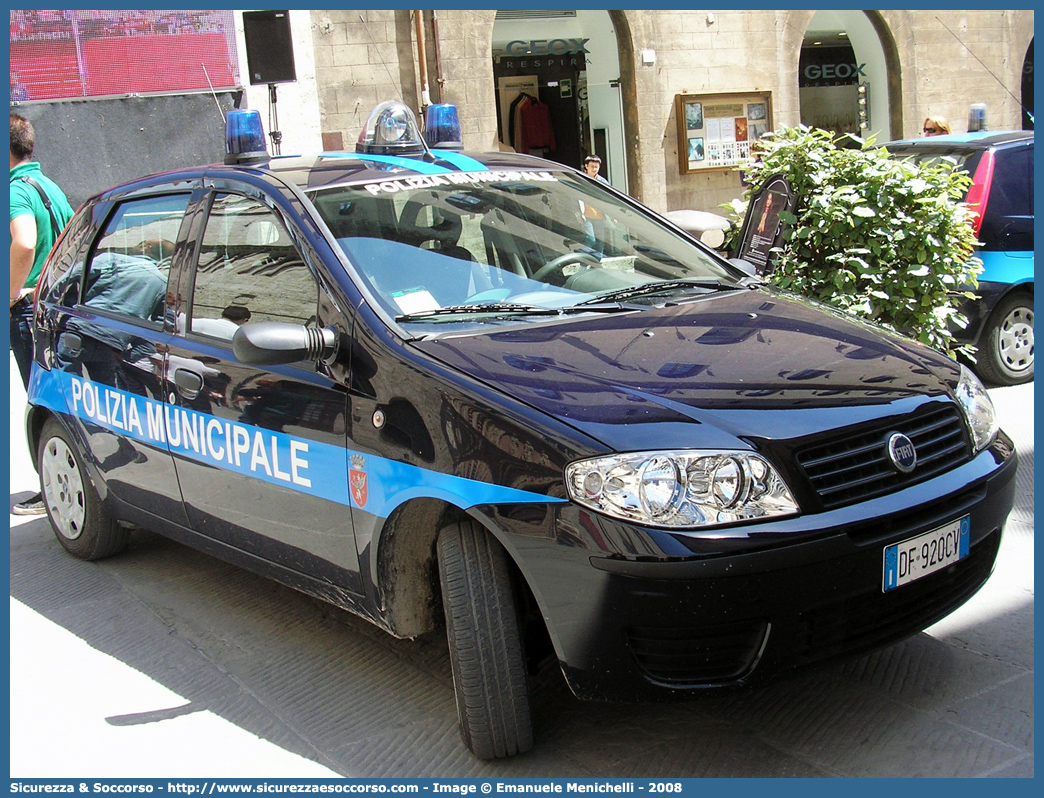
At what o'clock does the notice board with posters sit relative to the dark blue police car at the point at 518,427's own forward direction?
The notice board with posters is roughly at 8 o'clock from the dark blue police car.

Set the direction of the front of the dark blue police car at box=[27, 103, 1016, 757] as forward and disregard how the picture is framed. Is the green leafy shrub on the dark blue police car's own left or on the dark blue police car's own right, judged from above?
on the dark blue police car's own left

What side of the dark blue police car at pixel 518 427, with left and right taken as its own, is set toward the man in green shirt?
back

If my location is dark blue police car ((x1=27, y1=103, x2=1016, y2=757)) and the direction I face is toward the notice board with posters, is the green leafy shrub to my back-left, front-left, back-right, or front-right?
front-right

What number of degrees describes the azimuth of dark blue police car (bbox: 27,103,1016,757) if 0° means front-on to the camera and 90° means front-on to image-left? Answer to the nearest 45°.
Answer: approximately 315°
